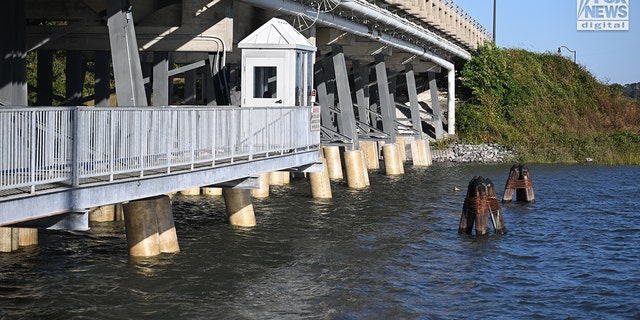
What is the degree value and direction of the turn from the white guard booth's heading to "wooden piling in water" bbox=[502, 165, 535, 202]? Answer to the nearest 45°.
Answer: approximately 135° to its left

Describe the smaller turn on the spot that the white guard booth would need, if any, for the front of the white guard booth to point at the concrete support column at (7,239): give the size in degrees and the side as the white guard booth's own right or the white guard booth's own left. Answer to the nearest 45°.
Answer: approximately 45° to the white guard booth's own right

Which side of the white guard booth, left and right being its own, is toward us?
front

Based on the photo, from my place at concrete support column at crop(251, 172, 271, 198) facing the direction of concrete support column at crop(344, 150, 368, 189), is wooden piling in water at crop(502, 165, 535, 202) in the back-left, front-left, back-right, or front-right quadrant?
front-right

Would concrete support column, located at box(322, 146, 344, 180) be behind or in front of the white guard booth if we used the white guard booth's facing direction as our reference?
behind

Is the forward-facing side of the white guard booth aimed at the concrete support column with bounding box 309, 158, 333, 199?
no

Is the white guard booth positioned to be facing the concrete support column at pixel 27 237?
no
